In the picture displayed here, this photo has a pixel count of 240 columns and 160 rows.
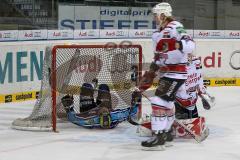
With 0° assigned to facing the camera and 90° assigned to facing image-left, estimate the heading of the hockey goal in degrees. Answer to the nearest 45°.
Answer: approximately 315°

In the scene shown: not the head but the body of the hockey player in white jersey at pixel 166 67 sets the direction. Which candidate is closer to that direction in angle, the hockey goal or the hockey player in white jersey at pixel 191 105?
the hockey goal

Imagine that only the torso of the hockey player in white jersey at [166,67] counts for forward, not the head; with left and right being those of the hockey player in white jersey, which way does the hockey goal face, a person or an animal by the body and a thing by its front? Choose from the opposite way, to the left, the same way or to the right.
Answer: to the left

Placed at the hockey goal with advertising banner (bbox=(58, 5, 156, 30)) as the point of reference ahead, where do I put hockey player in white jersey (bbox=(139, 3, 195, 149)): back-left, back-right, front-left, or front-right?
back-right

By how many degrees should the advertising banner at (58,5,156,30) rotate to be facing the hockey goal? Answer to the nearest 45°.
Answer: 0° — it already faces it

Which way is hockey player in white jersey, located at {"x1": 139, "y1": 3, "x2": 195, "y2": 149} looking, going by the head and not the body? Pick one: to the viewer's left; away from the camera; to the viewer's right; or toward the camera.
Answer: to the viewer's left

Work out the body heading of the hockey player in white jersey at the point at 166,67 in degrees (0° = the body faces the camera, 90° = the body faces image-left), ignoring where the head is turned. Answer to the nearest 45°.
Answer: approximately 45°
